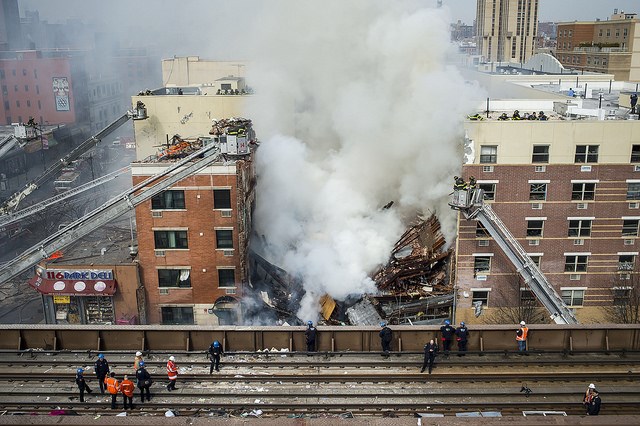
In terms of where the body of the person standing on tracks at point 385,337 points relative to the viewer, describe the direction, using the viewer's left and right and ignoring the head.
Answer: facing away from the viewer

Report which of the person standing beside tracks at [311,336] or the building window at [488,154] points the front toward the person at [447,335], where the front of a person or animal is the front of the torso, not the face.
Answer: the building window

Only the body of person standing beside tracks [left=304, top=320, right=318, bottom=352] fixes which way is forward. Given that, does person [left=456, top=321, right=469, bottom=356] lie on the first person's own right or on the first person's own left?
on the first person's own right

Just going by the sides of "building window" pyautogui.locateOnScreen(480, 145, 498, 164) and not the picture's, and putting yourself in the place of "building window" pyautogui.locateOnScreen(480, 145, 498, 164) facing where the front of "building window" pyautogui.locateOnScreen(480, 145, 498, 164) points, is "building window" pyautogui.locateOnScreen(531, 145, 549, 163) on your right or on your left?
on your left

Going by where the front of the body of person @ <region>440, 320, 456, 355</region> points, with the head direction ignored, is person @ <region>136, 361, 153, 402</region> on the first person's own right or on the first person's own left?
on the first person's own left

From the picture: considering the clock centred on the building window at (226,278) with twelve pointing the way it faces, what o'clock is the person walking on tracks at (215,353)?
The person walking on tracks is roughly at 12 o'clock from the building window.

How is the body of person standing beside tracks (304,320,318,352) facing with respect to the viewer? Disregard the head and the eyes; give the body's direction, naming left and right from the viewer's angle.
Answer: facing away from the viewer

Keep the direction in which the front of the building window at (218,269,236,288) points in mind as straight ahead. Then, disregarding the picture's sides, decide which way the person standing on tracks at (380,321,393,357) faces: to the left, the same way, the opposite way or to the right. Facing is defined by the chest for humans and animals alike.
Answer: the opposite way

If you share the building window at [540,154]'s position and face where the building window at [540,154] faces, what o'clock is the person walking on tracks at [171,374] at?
The person walking on tracks is roughly at 1 o'clock from the building window.

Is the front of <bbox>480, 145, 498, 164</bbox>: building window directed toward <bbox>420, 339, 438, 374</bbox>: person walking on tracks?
yes
